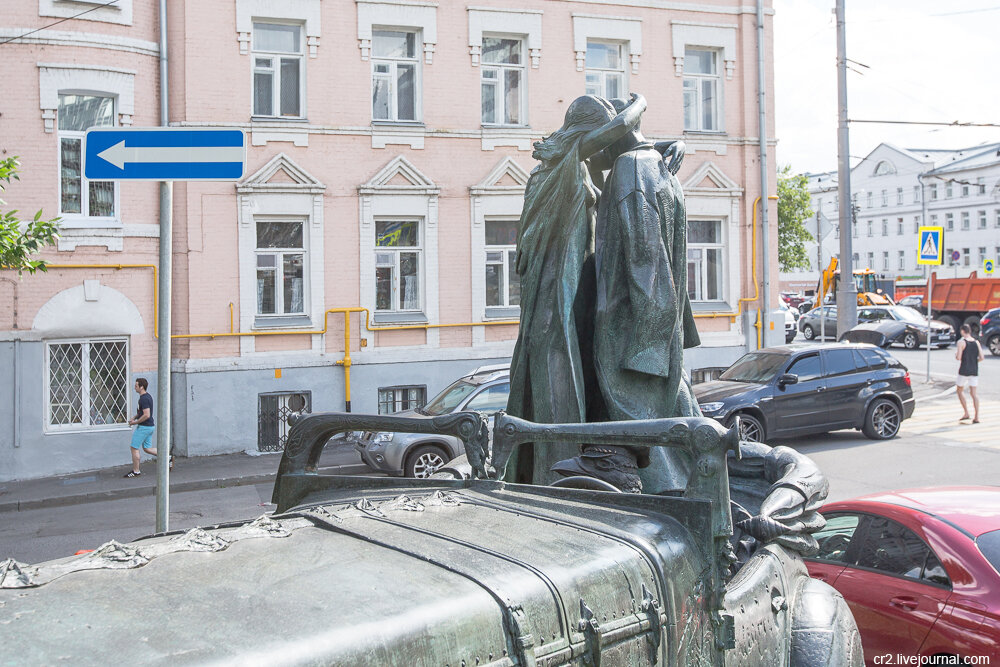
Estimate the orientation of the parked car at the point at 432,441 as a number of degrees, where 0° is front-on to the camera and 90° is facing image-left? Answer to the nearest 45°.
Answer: approximately 45°

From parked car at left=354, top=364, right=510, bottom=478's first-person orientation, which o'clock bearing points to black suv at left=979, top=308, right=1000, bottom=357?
The black suv is roughly at 6 o'clock from the parked car.

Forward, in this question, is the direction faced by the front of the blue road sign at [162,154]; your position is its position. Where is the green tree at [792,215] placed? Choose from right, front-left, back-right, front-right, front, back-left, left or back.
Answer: back-left

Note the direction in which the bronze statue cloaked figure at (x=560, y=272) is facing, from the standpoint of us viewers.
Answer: facing to the right of the viewer

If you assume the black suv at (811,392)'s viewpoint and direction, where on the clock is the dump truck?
The dump truck is roughly at 5 o'clock from the black suv.

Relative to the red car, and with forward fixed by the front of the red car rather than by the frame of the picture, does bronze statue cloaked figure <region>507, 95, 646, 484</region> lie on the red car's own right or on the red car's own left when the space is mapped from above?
on the red car's own left

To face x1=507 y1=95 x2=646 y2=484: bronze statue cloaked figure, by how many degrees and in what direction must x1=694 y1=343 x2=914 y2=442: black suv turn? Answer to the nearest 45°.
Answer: approximately 45° to its left

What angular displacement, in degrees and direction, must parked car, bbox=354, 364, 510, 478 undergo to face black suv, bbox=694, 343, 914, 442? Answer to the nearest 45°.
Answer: approximately 135° to its left

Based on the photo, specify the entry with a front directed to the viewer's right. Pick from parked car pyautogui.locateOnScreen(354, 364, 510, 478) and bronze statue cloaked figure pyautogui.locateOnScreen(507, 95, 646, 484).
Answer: the bronze statue cloaked figure

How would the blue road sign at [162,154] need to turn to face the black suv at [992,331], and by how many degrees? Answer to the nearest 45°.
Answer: approximately 135° to its left

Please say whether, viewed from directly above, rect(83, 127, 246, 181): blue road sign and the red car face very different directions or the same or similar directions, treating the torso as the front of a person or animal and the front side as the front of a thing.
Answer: very different directions

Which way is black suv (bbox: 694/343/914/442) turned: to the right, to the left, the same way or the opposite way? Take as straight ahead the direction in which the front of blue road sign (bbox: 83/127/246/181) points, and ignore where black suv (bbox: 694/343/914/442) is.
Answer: to the right

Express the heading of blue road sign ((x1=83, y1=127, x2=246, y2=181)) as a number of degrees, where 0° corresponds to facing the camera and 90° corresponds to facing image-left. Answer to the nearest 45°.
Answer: approximately 0°

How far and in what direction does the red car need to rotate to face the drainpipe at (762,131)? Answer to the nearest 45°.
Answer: approximately 45° to its right

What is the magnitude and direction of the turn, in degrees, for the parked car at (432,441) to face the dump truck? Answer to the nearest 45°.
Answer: approximately 180°

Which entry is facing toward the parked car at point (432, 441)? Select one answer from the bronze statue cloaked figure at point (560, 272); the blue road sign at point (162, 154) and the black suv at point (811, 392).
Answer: the black suv
